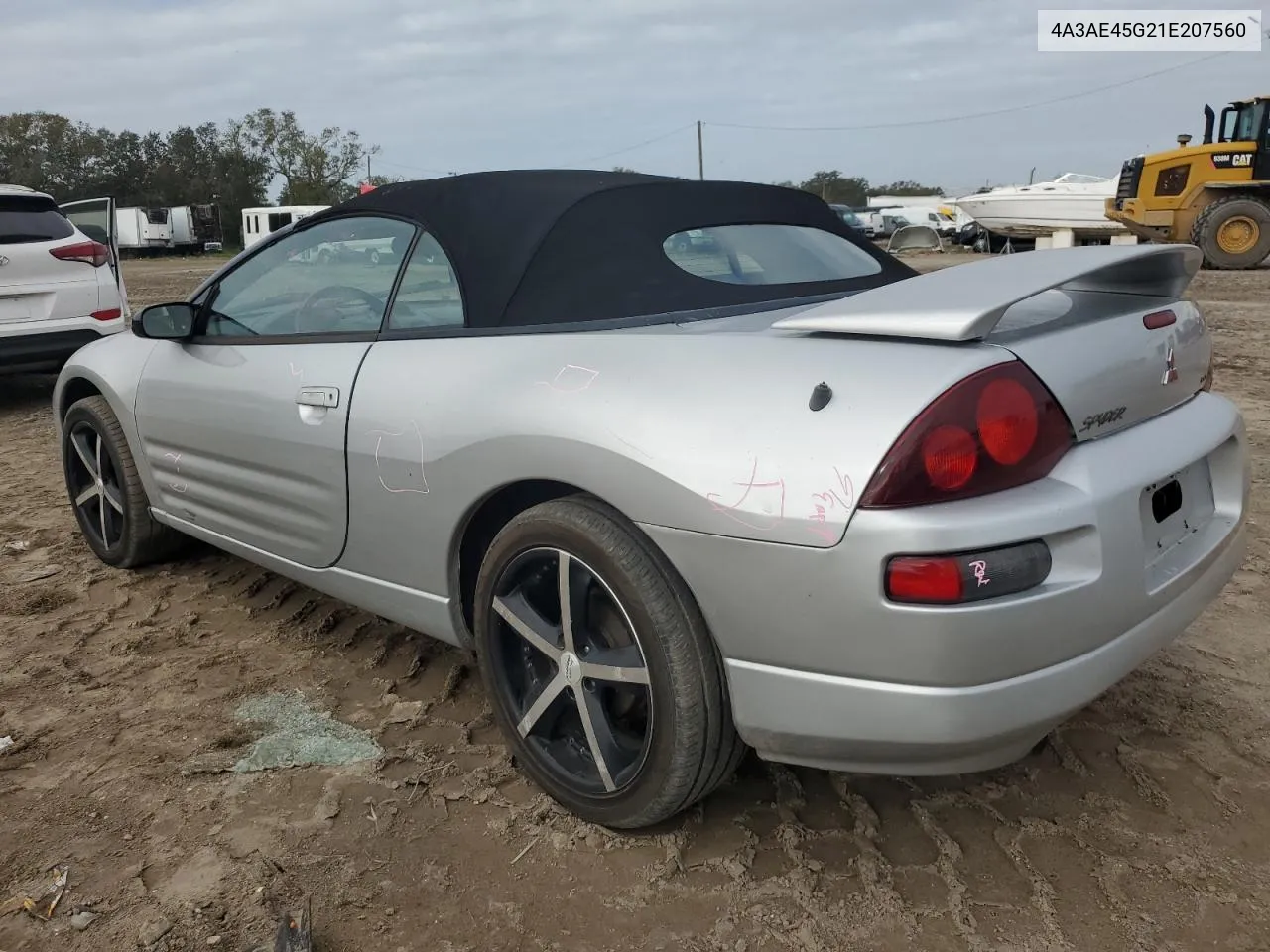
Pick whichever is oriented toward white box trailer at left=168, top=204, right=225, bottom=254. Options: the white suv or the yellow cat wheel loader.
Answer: the white suv

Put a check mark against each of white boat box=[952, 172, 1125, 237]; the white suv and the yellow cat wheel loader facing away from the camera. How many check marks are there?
1

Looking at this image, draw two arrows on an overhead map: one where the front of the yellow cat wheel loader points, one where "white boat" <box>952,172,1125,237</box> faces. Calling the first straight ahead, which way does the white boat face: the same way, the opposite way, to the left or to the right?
the opposite way

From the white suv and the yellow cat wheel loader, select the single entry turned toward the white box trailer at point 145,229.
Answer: the white suv

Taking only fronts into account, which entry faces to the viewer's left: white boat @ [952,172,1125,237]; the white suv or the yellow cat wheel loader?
the white boat

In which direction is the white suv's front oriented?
away from the camera

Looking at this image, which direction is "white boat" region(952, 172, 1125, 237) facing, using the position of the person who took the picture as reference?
facing to the left of the viewer

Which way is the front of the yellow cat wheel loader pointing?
to the viewer's right

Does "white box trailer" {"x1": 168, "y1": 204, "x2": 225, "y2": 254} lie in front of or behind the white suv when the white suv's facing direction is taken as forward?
in front

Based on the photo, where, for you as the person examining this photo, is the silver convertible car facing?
facing away from the viewer and to the left of the viewer
